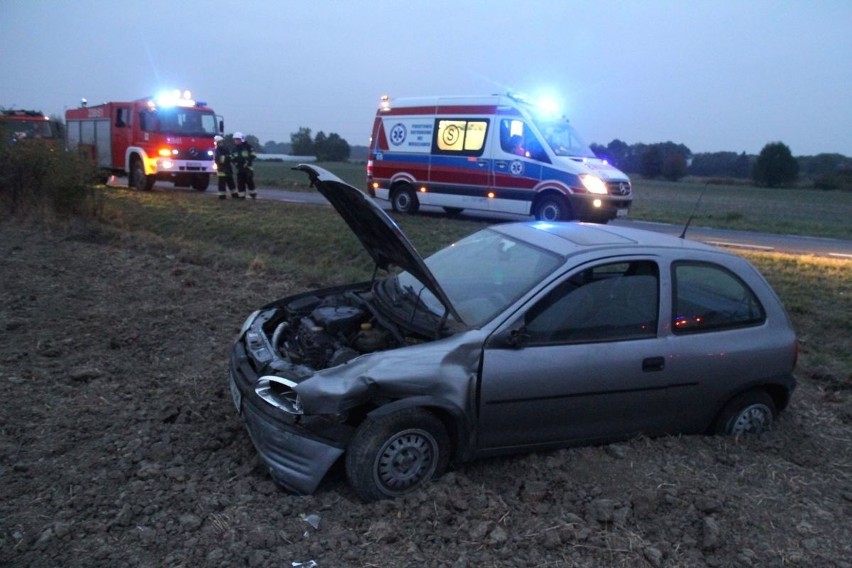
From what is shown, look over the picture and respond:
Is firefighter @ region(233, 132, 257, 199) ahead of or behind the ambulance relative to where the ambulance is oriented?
behind

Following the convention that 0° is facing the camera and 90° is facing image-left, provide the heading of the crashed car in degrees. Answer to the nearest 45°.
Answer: approximately 45°

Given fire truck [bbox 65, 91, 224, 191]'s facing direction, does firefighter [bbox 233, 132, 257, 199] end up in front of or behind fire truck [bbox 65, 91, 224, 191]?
in front

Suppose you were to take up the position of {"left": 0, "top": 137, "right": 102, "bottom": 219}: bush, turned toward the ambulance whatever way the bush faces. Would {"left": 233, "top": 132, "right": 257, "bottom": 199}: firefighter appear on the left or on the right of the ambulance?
left

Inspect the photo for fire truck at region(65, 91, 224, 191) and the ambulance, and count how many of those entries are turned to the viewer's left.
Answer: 0

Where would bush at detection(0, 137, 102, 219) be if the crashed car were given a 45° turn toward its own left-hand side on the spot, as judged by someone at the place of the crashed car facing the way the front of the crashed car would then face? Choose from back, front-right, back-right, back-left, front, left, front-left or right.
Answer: back-right

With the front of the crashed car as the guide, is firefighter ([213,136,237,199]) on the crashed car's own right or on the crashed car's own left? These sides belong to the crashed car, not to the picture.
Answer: on the crashed car's own right

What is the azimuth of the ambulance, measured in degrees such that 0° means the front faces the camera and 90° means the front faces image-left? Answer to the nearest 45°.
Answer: approximately 315°

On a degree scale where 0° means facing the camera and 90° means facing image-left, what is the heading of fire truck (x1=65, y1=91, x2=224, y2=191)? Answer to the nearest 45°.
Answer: approximately 315°

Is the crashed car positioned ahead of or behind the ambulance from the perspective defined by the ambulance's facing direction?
ahead

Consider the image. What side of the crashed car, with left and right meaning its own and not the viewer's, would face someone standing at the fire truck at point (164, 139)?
right
